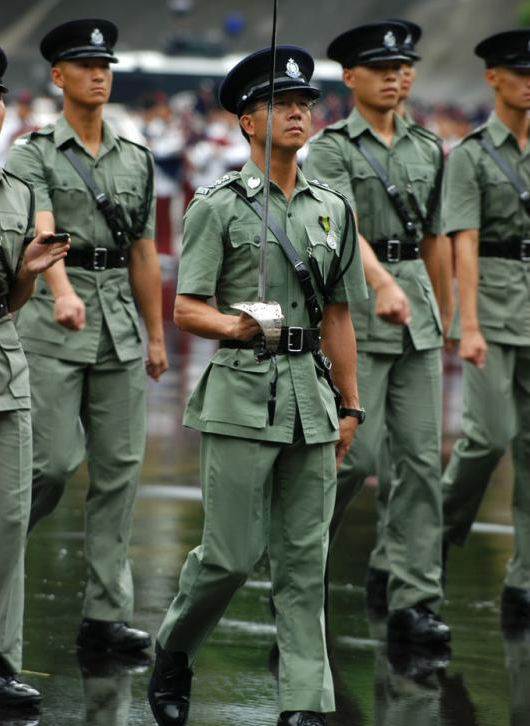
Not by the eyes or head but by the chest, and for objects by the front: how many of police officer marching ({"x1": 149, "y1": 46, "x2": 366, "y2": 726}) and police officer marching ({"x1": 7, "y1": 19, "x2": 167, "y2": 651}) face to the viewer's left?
0

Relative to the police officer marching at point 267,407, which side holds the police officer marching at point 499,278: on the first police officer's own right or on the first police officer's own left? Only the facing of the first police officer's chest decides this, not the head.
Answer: on the first police officer's own left

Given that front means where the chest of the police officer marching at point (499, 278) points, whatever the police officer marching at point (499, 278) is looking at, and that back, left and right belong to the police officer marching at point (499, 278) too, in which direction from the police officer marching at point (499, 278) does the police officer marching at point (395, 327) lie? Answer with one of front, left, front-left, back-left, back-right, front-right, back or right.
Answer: right

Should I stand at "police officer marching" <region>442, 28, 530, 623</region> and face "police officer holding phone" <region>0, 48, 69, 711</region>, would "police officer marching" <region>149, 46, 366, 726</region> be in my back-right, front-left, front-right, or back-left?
front-left

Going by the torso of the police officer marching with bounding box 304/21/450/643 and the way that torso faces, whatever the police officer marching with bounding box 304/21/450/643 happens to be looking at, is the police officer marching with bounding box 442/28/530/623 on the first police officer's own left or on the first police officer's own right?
on the first police officer's own left

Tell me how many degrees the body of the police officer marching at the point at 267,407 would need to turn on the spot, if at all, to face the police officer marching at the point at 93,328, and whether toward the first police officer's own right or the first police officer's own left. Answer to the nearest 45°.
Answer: approximately 180°

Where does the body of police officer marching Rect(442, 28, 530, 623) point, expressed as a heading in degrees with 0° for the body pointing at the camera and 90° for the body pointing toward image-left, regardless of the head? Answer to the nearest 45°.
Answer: approximately 315°

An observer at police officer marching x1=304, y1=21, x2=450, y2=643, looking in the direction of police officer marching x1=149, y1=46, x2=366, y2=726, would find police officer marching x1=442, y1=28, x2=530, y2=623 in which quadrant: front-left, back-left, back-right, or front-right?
back-left

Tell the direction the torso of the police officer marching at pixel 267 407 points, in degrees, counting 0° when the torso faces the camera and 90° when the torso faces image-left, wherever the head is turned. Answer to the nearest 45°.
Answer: approximately 315°

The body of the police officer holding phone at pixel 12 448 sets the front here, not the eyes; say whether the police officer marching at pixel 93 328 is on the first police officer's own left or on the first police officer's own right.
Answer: on the first police officer's own left

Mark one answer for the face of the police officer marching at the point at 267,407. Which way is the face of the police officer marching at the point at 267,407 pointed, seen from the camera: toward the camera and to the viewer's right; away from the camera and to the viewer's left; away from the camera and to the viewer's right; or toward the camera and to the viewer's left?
toward the camera and to the viewer's right

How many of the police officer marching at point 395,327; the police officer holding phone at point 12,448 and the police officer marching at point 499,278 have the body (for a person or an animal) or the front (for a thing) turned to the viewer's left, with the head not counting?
0

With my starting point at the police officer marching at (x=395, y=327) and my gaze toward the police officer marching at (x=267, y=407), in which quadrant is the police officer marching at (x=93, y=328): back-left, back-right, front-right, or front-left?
front-right
